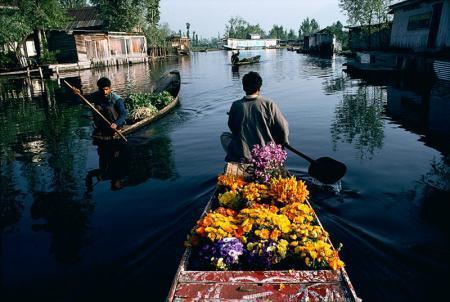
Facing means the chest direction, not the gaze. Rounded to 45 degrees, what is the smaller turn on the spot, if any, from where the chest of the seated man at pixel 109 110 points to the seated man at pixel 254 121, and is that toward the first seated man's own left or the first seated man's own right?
approximately 45° to the first seated man's own left

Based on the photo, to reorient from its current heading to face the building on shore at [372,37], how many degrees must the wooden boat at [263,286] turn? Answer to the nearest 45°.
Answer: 0° — it already faces it

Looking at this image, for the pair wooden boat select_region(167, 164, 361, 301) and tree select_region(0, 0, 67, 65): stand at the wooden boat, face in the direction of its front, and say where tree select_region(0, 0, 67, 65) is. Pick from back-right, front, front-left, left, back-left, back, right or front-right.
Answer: front-left

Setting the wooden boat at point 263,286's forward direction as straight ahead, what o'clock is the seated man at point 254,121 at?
The seated man is roughly at 12 o'clock from the wooden boat.

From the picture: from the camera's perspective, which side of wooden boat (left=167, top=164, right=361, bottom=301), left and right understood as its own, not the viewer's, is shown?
back

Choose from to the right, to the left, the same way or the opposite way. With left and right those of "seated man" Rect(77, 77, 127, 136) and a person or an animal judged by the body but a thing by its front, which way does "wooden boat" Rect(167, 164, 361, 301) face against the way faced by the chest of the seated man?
the opposite way

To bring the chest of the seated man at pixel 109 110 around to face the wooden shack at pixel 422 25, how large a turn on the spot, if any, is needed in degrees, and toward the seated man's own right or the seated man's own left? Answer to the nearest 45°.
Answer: approximately 135° to the seated man's own left

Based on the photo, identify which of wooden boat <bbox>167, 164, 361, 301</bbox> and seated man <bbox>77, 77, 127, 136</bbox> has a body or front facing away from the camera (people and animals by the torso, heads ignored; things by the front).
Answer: the wooden boat

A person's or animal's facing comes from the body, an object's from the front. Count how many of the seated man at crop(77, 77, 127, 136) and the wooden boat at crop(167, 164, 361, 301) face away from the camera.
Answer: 1

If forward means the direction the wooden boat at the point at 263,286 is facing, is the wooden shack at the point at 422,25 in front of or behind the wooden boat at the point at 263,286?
in front

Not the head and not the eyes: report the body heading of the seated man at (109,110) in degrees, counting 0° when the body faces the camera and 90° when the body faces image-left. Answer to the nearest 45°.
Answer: approximately 45°

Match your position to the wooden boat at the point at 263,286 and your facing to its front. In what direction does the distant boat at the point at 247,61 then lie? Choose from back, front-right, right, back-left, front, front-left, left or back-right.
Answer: front

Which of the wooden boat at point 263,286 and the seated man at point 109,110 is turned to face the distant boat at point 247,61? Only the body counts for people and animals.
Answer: the wooden boat

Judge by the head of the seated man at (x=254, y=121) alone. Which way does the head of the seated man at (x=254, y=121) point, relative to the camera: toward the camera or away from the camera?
away from the camera

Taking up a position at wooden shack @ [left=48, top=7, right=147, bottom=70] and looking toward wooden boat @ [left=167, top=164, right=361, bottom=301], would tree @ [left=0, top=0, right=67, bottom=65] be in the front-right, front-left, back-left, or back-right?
front-right
